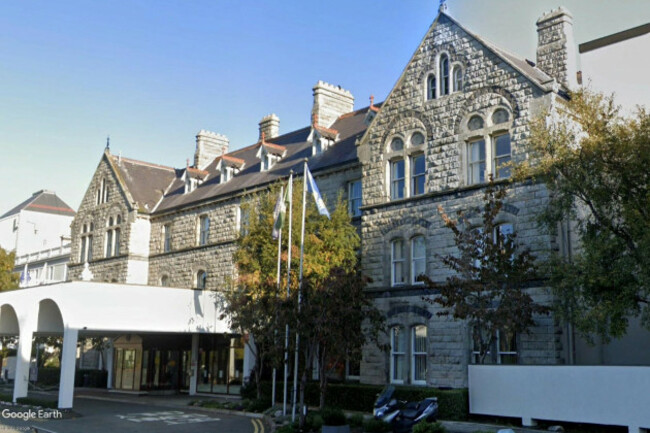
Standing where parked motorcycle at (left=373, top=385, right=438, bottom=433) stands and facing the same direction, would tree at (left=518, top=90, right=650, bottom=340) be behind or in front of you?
behind

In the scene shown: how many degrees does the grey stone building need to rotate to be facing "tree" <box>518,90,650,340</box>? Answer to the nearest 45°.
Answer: approximately 45° to its left

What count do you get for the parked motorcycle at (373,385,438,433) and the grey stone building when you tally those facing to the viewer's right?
0

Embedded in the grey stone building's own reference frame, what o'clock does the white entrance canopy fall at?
The white entrance canopy is roughly at 2 o'clock from the grey stone building.

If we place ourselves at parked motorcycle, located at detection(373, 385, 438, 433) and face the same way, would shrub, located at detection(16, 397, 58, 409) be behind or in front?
in front

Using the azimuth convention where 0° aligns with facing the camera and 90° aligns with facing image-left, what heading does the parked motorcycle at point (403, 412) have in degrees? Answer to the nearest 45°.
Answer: approximately 90°

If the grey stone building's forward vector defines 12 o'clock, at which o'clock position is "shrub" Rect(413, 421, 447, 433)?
The shrub is roughly at 11 o'clock from the grey stone building.

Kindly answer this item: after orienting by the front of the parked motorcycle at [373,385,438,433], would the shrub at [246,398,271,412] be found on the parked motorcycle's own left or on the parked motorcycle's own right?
on the parked motorcycle's own right

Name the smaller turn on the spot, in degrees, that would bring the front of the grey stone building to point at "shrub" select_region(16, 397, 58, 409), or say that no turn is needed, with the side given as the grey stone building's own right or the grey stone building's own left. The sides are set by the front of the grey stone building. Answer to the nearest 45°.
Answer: approximately 45° to the grey stone building's own right

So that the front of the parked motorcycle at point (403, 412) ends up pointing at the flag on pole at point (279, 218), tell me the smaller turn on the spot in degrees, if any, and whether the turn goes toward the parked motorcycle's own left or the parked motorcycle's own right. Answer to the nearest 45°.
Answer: approximately 45° to the parked motorcycle's own right
